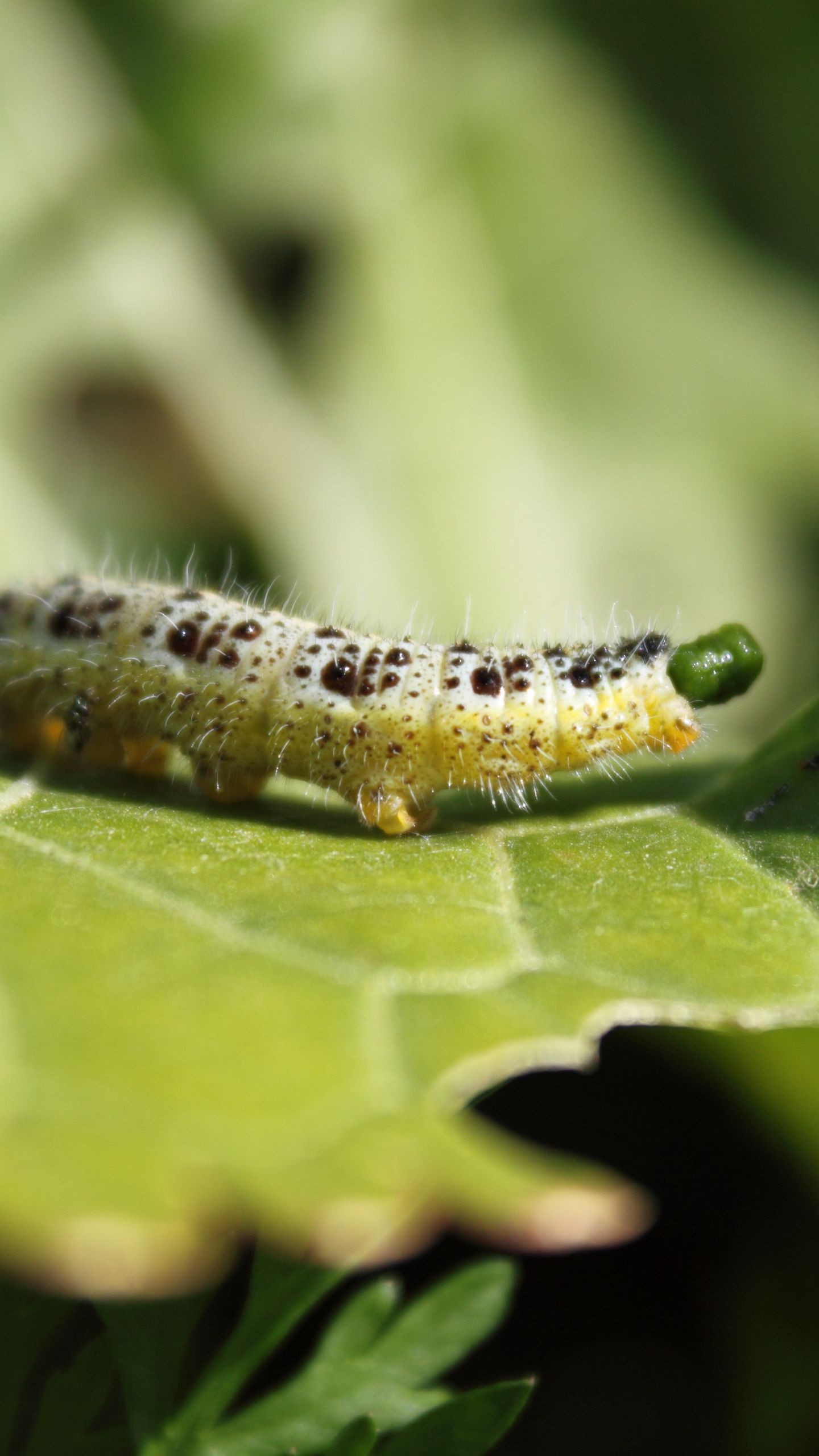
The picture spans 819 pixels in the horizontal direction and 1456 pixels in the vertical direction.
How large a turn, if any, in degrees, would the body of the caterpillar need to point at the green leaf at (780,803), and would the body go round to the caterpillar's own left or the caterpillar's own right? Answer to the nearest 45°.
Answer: approximately 180°

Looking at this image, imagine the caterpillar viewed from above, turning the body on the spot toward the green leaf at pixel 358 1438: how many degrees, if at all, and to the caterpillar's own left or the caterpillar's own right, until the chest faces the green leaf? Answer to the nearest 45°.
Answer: approximately 90° to the caterpillar's own left

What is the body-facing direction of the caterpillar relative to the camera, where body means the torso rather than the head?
to the viewer's left
